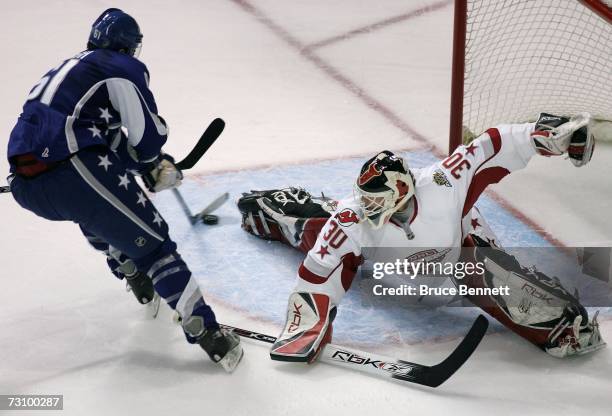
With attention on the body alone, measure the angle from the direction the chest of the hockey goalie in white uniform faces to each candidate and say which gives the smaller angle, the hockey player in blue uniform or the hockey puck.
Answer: the hockey player in blue uniform

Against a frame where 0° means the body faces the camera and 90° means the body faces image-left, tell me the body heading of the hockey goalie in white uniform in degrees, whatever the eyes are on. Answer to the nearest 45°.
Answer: approximately 45°

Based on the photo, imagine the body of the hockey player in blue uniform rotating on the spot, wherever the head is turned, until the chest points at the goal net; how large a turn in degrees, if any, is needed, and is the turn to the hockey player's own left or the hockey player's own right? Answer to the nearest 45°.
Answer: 0° — they already face it

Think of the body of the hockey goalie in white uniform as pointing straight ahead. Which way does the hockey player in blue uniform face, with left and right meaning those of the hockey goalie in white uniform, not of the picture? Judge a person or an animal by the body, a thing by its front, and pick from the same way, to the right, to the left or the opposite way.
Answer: the opposite way

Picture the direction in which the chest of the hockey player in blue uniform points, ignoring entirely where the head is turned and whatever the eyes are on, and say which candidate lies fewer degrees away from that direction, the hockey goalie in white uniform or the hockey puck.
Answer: the hockey puck

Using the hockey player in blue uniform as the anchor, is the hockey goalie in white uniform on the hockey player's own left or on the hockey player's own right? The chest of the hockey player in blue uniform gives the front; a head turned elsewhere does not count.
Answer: on the hockey player's own right

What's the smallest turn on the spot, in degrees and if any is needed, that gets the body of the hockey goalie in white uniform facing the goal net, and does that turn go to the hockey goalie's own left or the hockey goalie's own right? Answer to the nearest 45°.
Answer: approximately 135° to the hockey goalie's own right

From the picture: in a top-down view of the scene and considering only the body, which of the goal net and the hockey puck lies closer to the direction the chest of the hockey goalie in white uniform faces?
the hockey puck

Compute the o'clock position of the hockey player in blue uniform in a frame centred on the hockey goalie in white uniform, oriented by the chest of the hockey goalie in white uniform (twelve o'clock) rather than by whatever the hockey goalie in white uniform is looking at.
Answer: The hockey player in blue uniform is roughly at 1 o'clock from the hockey goalie in white uniform.

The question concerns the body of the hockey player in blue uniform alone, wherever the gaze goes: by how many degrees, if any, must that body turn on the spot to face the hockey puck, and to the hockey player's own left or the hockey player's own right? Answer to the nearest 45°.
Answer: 0° — they already face it

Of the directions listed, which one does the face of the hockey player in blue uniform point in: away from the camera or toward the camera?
away from the camera

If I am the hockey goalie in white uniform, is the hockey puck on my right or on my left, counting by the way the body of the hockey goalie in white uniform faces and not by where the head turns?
on my right

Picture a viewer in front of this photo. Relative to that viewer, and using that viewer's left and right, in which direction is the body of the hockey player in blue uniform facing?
facing away from the viewer and to the right of the viewer

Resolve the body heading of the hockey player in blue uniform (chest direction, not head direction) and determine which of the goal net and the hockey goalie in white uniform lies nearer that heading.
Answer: the goal net
